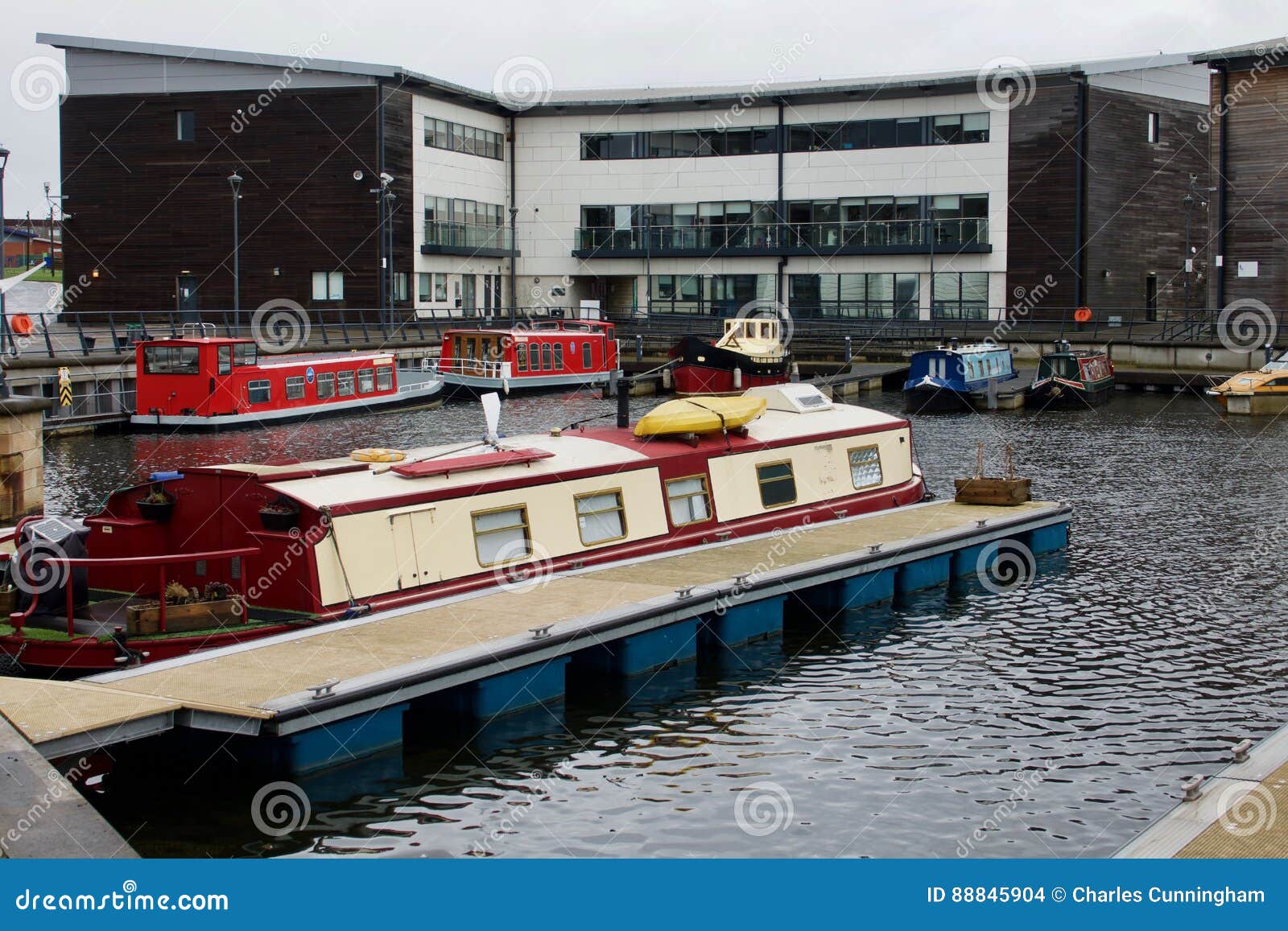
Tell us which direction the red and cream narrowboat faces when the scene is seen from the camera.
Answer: facing away from the viewer and to the right of the viewer

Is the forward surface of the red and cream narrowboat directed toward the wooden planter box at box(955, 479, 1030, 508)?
yes

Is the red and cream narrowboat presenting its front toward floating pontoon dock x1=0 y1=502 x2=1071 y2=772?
no

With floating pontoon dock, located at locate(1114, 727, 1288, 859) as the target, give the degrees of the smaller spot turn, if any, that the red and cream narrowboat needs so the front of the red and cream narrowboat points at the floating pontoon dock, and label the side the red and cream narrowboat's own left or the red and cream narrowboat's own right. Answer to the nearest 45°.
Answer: approximately 90° to the red and cream narrowboat's own right

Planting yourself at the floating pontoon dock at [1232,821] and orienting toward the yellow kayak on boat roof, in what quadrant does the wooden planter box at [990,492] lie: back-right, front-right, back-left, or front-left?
front-right

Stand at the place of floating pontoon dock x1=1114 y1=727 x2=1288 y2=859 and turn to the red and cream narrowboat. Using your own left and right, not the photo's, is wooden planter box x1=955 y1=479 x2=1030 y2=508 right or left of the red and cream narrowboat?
right
